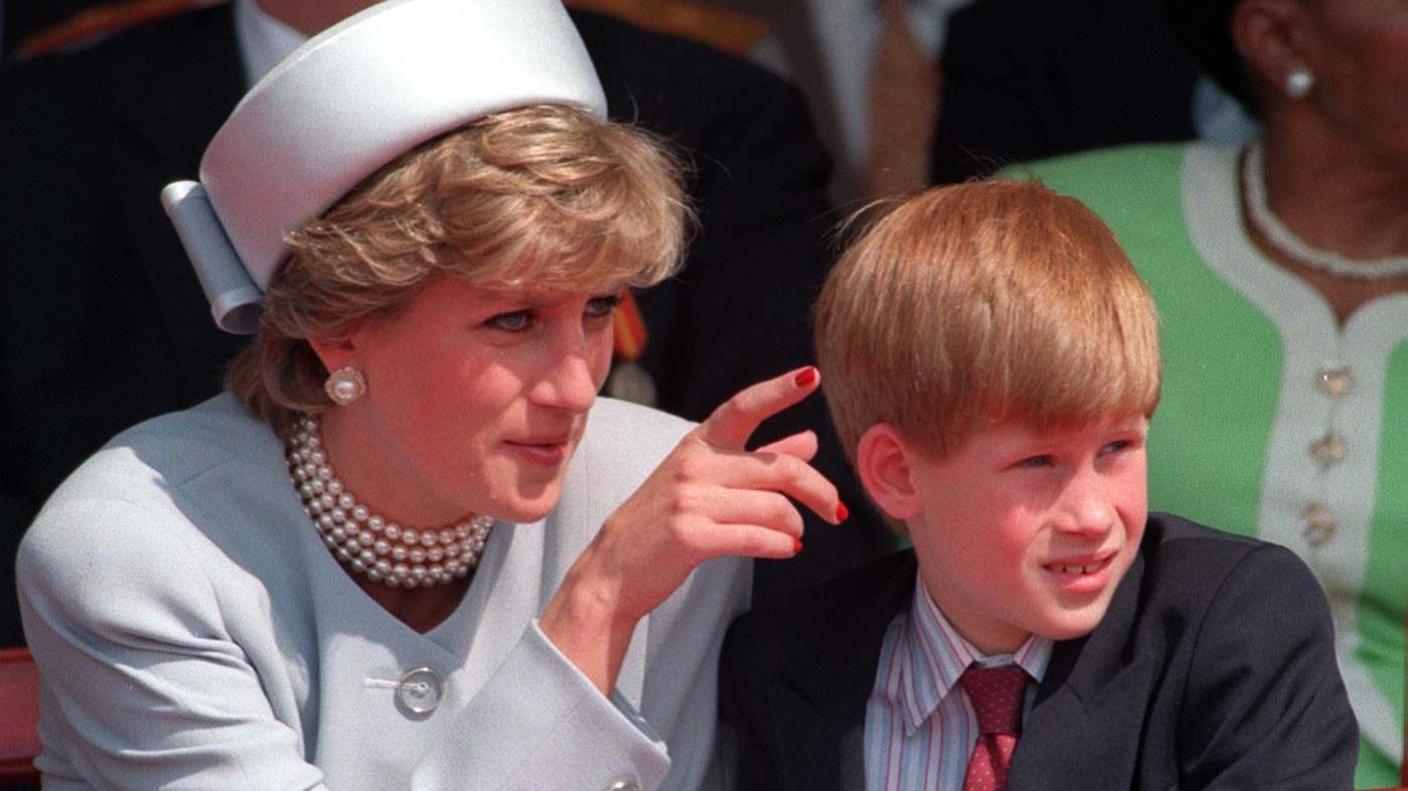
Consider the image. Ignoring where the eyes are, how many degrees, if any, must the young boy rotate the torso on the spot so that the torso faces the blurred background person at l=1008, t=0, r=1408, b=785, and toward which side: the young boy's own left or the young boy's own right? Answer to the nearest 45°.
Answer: approximately 180°

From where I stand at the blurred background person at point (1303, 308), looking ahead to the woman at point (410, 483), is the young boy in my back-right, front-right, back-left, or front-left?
front-left

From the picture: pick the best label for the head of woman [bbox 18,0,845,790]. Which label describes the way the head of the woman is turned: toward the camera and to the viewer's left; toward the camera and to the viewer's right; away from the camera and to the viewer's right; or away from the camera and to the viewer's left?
toward the camera and to the viewer's right

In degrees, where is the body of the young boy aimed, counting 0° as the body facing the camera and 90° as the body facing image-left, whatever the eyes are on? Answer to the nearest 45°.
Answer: approximately 0°

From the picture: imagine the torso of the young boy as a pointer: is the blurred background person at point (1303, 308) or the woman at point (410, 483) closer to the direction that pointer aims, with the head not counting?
the woman

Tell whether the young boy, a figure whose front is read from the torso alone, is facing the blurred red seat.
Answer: no

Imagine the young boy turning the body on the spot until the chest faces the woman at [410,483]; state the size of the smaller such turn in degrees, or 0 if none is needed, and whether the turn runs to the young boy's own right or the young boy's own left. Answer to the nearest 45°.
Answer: approximately 90° to the young boy's own right

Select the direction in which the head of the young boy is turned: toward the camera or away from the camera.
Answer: toward the camera

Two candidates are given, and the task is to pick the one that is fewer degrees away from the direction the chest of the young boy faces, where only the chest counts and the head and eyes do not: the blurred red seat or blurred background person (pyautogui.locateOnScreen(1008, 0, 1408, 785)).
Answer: the blurred red seat
